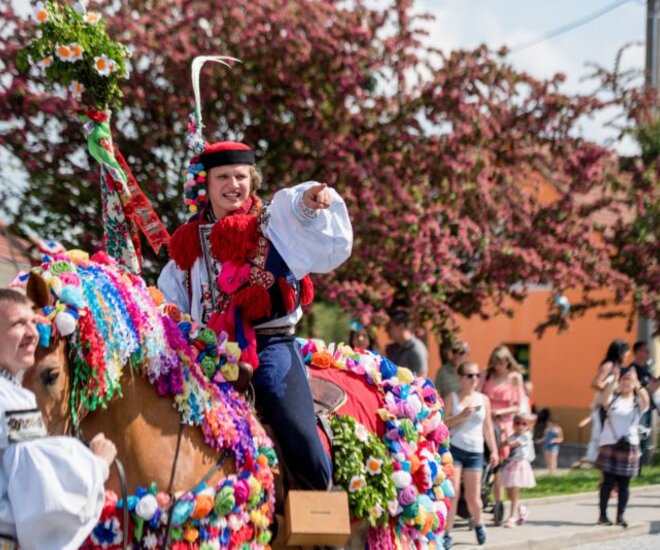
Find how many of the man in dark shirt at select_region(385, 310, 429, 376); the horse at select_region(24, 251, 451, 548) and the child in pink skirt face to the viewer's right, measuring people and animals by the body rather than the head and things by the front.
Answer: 0

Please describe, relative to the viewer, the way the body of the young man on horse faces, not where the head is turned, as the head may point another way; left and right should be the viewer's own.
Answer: facing the viewer and to the left of the viewer

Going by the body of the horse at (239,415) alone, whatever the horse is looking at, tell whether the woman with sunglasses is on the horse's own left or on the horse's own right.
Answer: on the horse's own right

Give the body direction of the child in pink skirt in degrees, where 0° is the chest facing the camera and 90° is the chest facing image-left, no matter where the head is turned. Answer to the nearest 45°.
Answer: approximately 45°

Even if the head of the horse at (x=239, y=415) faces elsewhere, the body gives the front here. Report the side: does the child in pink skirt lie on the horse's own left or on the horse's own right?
on the horse's own right

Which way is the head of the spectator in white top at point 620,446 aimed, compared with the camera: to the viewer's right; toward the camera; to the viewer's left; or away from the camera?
toward the camera

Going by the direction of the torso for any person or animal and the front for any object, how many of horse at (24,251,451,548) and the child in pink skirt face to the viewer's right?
0

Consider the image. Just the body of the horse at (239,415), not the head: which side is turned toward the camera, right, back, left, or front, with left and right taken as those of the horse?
left

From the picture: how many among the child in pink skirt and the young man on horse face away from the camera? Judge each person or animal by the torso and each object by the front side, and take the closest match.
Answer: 0

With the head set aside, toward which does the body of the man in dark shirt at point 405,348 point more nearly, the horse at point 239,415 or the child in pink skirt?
the horse

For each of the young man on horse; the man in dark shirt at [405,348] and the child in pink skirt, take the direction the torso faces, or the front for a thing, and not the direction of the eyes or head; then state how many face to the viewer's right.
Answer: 0

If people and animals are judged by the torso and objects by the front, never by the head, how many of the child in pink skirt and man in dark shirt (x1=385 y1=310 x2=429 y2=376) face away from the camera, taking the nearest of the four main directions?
0

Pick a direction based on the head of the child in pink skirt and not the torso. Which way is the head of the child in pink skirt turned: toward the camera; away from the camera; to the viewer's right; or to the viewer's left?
toward the camera

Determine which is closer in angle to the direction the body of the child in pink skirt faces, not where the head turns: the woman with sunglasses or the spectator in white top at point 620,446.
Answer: the woman with sunglasses
